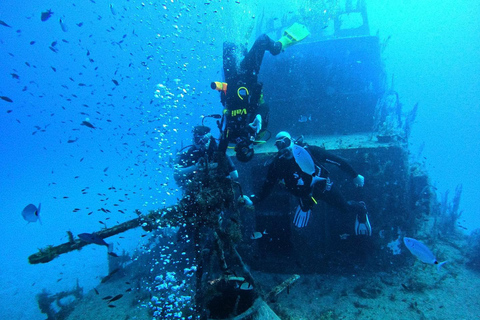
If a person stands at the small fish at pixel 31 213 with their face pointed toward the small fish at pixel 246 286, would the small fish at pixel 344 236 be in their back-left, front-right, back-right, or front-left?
front-left

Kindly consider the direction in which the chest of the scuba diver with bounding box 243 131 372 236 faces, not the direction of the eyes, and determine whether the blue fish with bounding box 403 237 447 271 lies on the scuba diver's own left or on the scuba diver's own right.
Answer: on the scuba diver's own left

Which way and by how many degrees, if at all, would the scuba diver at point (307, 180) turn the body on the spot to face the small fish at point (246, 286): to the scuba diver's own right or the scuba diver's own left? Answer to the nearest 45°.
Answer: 0° — they already face it

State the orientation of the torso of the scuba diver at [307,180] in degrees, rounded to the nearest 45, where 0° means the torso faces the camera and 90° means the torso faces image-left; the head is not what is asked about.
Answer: approximately 45°

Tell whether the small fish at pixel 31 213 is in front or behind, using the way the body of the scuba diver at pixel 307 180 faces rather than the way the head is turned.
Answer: in front
